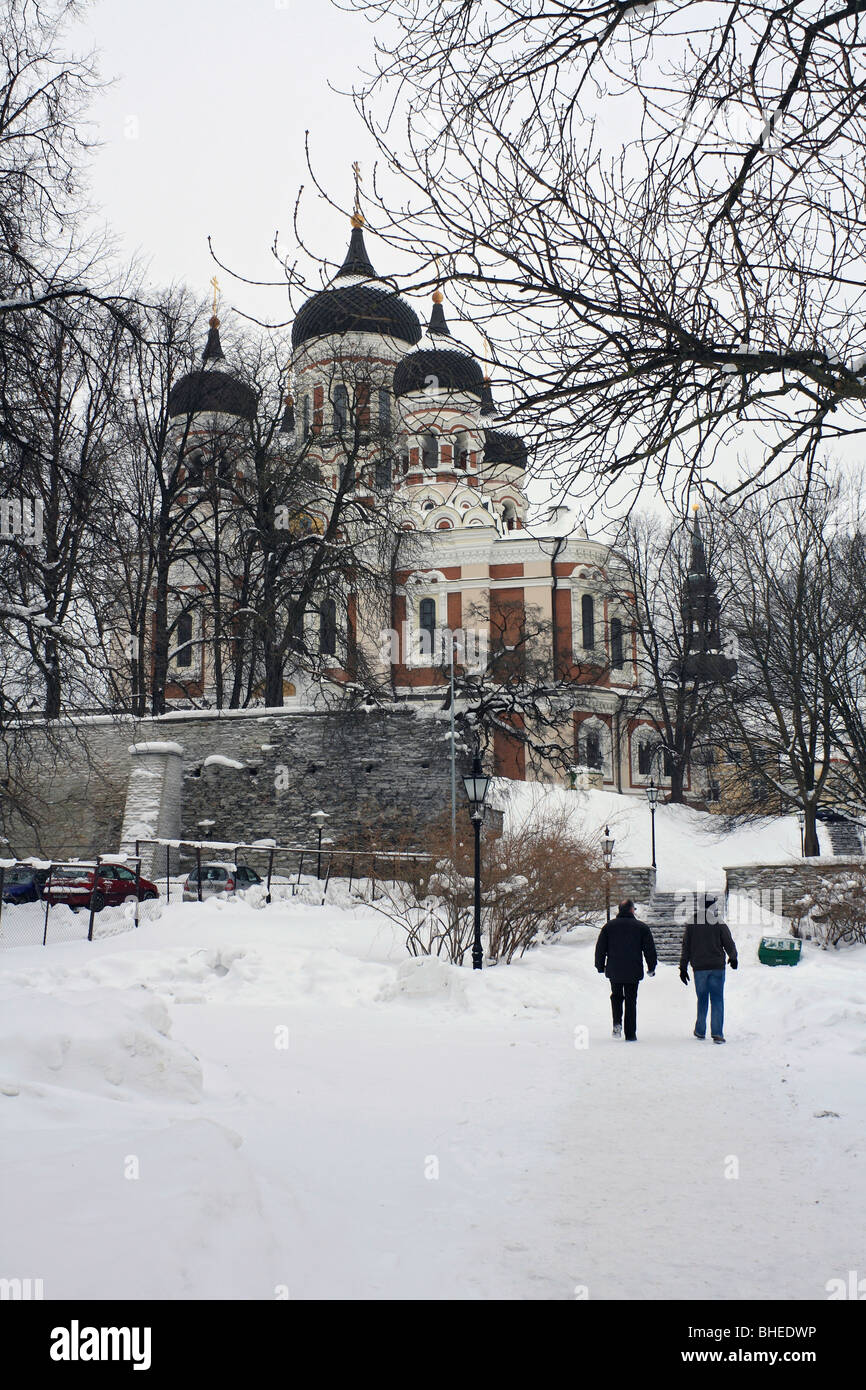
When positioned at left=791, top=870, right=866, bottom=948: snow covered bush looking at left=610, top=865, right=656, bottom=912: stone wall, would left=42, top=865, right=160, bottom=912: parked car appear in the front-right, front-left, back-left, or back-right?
front-left

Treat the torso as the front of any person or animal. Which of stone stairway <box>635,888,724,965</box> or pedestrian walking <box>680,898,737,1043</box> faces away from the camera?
the pedestrian walking

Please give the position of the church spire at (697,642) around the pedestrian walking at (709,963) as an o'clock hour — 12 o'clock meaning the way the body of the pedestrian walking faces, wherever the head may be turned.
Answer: The church spire is roughly at 12 o'clock from the pedestrian walking.

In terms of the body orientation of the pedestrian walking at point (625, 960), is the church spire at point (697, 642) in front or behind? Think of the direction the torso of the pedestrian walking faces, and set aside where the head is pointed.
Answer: in front

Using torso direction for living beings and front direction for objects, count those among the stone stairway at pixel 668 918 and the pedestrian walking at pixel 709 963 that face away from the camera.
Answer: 1

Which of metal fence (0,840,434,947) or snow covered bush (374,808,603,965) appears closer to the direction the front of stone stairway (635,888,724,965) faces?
the snow covered bush

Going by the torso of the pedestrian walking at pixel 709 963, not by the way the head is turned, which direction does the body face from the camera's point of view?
away from the camera

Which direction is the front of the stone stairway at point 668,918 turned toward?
toward the camera

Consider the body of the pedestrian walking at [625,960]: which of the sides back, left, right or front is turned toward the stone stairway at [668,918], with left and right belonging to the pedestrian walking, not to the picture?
front

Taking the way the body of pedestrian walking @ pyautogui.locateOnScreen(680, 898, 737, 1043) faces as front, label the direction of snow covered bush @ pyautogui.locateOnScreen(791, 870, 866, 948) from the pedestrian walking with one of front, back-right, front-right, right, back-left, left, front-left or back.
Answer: front

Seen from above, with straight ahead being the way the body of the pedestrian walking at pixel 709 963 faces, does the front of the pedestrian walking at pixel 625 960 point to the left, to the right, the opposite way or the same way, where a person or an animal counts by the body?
the same way

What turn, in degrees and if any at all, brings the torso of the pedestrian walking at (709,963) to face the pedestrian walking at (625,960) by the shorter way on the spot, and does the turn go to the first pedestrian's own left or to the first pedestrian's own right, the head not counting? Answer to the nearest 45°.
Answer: approximately 90° to the first pedestrian's own left

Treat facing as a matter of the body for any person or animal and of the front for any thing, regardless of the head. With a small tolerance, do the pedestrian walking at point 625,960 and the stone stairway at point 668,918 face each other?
yes

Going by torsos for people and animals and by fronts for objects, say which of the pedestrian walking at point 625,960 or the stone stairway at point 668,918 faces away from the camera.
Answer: the pedestrian walking

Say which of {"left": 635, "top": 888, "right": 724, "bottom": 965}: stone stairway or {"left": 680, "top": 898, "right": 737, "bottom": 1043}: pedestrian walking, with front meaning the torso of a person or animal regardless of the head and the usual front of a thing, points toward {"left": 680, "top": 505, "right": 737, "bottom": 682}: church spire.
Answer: the pedestrian walking

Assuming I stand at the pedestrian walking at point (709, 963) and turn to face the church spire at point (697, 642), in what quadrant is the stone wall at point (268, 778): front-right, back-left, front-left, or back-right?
front-left

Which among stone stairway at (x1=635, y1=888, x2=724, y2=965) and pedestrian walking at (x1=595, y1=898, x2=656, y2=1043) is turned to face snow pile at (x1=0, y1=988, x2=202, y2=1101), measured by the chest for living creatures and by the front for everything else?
the stone stairway

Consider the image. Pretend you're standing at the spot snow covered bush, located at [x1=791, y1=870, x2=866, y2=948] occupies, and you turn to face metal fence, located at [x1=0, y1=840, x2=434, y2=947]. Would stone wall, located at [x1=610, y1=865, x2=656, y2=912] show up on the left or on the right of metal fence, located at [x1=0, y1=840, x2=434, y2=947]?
right

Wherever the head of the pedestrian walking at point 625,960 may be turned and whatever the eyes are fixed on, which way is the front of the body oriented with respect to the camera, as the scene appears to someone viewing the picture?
away from the camera

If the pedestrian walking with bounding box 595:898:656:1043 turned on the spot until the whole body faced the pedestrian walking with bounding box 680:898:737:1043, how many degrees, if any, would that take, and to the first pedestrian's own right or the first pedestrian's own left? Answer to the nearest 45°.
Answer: approximately 90° to the first pedestrian's own right
